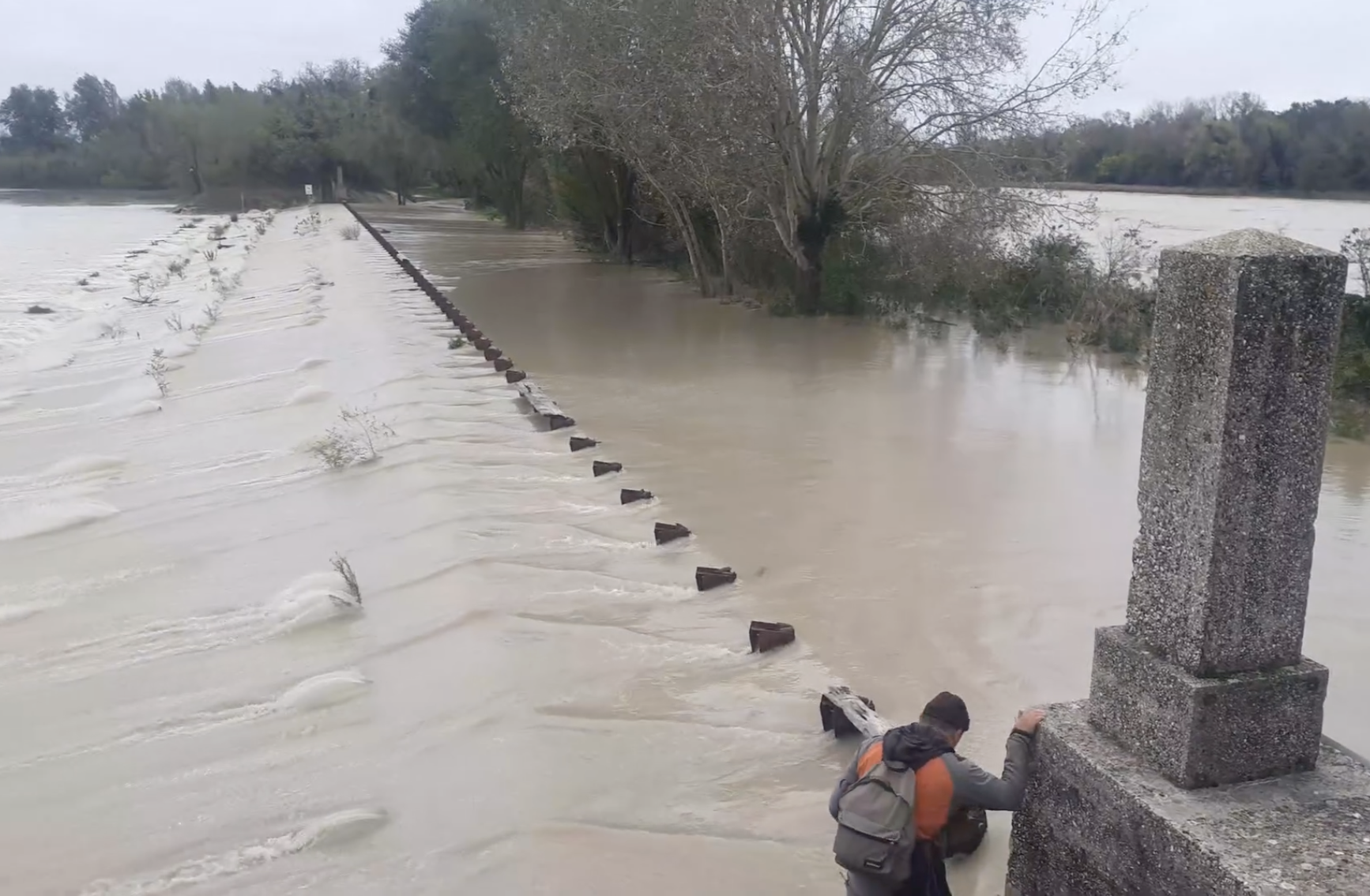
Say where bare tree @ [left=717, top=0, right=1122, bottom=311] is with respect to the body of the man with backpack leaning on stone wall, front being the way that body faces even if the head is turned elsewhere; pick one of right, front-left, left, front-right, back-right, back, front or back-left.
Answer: front-left

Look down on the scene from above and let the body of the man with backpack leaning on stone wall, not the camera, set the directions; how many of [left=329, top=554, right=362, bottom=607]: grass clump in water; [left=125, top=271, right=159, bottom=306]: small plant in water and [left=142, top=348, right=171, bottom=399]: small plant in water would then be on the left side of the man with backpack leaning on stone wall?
3

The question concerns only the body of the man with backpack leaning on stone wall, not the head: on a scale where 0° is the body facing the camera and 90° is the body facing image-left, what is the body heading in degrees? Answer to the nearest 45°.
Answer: approximately 225°

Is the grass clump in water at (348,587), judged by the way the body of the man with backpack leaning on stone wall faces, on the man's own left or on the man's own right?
on the man's own left

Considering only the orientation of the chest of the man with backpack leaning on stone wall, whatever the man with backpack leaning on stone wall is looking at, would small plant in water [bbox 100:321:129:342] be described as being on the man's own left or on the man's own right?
on the man's own left

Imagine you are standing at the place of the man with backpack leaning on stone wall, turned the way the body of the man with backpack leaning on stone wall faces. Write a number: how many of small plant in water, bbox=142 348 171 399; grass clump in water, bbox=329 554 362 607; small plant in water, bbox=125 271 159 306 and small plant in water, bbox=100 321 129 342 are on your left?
4

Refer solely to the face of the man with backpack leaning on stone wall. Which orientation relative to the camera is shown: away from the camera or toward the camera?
away from the camera

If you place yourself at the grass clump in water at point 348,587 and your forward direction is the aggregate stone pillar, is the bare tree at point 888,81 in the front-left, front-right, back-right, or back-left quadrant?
back-left

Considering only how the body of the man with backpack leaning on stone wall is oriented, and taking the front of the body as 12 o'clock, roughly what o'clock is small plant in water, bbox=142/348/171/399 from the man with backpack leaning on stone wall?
The small plant in water is roughly at 9 o'clock from the man with backpack leaning on stone wall.
